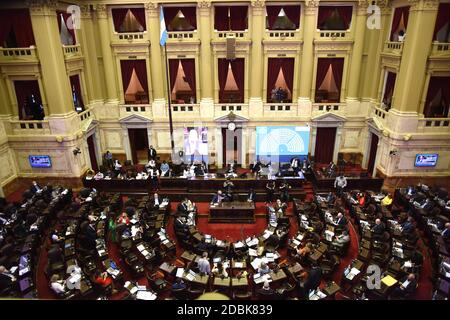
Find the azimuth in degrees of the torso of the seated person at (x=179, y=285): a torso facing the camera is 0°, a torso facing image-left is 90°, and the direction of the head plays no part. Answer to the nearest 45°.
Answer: approximately 180°

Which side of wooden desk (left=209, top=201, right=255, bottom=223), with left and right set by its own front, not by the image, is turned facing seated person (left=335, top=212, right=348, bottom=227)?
left

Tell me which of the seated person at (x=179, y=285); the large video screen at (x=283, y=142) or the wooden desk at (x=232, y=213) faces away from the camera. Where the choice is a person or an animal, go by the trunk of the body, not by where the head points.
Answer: the seated person

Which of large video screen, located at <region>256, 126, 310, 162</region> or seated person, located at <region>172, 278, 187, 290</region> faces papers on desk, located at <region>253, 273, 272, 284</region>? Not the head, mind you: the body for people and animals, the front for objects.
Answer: the large video screen

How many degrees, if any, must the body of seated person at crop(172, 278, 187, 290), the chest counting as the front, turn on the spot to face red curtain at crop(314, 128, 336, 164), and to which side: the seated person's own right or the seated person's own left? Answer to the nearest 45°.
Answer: approximately 45° to the seated person's own right

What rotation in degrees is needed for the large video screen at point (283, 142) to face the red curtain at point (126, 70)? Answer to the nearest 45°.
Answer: approximately 90° to its right

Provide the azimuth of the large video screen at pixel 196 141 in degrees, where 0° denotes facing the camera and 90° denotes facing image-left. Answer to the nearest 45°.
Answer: approximately 0°

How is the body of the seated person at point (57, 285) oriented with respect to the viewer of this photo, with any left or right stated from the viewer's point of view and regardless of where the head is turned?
facing away from the viewer and to the right of the viewer

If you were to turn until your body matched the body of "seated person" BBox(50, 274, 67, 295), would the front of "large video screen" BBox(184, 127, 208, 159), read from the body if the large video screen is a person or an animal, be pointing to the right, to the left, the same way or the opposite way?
the opposite way
